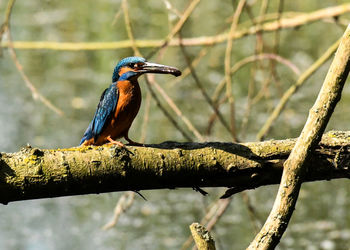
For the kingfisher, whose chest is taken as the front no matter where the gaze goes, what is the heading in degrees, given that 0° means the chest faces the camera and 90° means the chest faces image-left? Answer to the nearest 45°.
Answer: approximately 270°
